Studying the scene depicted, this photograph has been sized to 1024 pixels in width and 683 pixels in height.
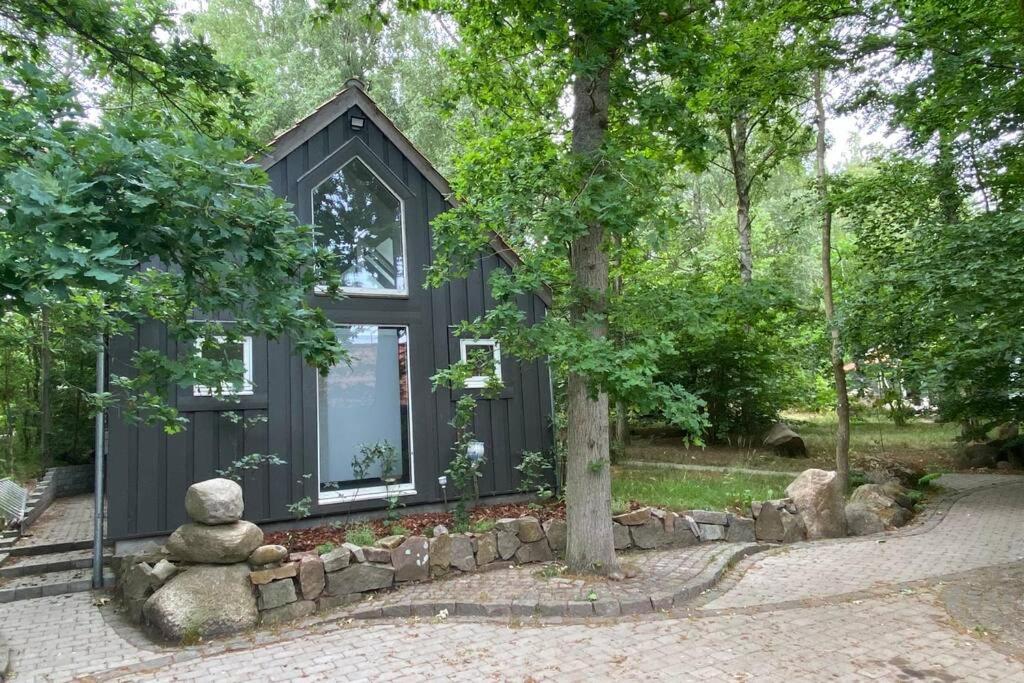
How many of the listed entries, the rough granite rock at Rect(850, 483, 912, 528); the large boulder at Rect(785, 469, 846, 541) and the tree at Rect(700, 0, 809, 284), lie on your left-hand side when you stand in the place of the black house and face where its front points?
3

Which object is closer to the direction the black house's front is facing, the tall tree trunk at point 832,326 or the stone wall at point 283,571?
the stone wall

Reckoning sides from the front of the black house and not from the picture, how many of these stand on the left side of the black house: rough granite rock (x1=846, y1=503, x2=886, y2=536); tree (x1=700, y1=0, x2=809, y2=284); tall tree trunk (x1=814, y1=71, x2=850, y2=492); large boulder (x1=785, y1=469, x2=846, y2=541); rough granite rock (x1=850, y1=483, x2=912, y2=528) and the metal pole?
5

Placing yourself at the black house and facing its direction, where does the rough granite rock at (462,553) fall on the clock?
The rough granite rock is roughly at 11 o'clock from the black house.

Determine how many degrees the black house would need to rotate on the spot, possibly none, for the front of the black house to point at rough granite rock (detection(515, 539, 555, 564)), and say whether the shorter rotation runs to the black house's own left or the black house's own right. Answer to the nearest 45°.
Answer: approximately 45° to the black house's own left

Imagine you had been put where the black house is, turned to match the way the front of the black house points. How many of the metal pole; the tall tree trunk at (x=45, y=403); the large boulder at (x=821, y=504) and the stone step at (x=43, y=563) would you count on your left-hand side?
1

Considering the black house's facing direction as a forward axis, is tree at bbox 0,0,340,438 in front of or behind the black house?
in front

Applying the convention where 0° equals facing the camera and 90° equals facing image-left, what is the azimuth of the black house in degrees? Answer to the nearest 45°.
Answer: approximately 0°

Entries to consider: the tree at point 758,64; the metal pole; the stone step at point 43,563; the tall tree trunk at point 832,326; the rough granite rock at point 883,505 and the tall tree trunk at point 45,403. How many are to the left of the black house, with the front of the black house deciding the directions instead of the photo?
3

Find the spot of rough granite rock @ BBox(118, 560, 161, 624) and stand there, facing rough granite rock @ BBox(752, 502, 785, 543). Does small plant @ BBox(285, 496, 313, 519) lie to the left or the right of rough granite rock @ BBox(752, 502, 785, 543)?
left

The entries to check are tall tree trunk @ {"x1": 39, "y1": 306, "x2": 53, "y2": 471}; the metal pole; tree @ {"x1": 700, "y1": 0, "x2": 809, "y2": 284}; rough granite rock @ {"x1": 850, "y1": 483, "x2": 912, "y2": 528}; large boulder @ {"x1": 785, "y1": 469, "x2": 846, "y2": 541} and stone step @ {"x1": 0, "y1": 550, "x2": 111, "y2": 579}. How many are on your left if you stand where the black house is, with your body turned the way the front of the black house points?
3

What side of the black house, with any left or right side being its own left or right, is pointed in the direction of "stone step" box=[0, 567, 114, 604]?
right

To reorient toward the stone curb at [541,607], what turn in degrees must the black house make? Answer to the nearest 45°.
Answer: approximately 45° to its left

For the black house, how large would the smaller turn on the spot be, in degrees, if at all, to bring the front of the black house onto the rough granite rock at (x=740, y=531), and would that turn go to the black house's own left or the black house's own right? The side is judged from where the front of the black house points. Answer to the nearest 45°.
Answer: approximately 90° to the black house's own left

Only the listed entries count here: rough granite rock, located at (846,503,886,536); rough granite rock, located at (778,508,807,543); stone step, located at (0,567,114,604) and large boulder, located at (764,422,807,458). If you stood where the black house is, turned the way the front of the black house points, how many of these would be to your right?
1

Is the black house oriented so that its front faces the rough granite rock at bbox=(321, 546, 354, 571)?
yes

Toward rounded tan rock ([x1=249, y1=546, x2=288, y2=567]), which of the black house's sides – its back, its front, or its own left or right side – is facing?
front

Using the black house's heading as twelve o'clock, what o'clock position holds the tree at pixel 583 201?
The tree is roughly at 11 o'clock from the black house.

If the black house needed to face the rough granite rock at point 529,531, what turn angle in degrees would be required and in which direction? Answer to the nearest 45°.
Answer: approximately 45° to its left
